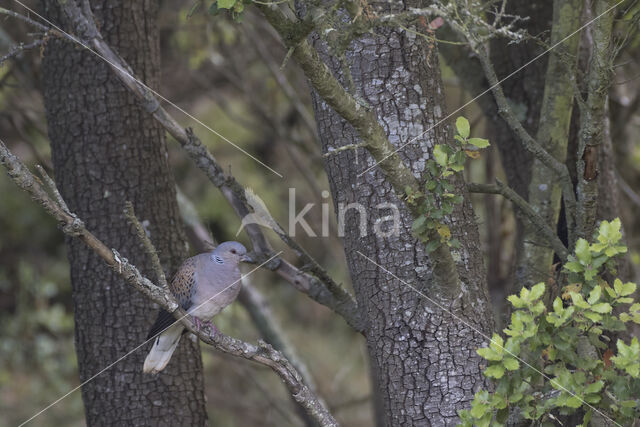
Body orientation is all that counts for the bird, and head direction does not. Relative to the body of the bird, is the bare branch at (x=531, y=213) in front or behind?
in front

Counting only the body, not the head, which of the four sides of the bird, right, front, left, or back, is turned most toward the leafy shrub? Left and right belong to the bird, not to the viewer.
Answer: front

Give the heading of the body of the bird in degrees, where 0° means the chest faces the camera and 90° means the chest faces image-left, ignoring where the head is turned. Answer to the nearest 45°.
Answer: approximately 315°
